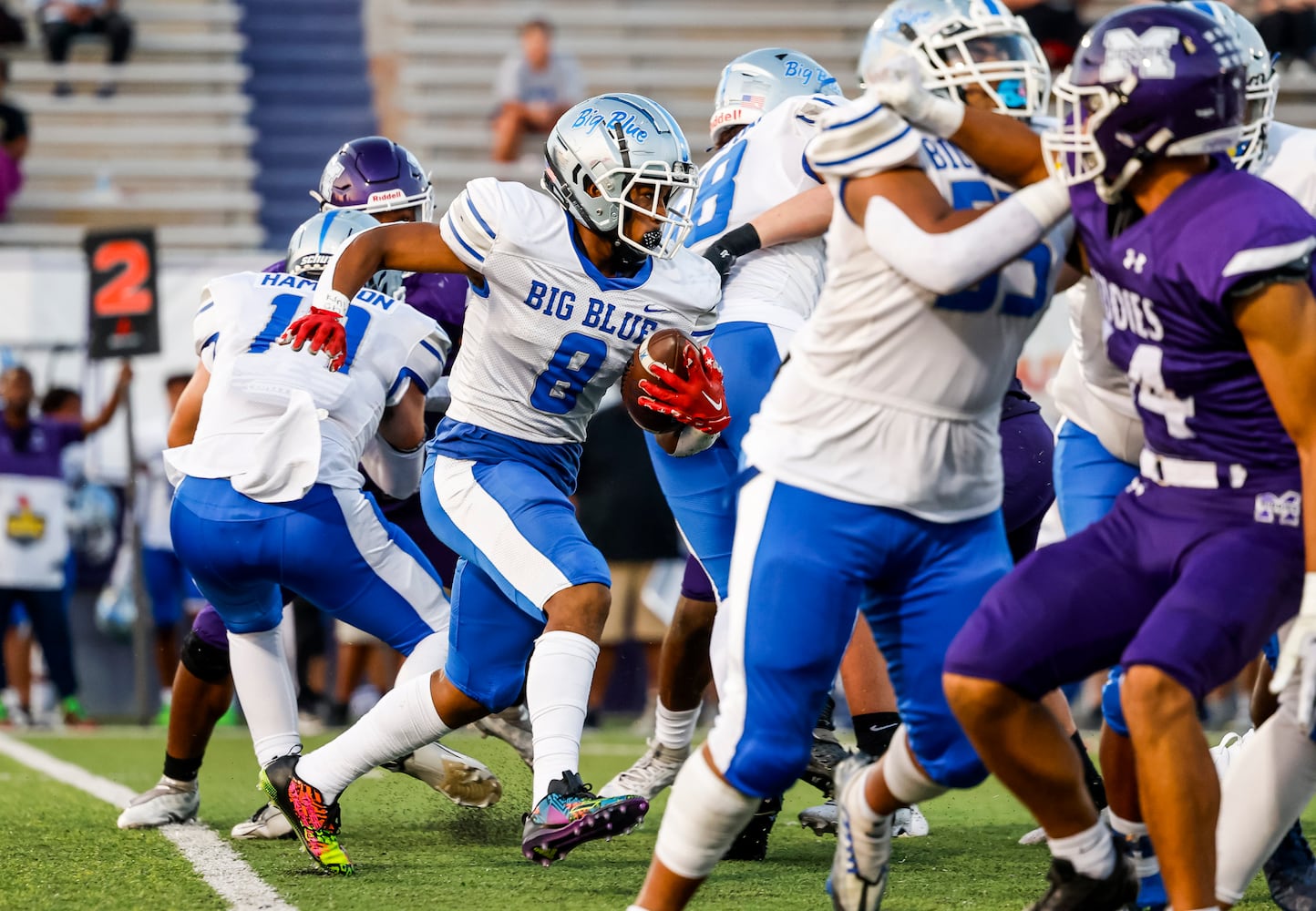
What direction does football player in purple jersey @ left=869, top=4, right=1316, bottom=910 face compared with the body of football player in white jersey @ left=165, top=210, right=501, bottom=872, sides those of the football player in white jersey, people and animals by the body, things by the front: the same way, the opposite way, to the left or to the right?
to the left

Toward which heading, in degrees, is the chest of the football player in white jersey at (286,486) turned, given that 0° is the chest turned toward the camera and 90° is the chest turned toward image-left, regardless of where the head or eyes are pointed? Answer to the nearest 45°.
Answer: approximately 180°

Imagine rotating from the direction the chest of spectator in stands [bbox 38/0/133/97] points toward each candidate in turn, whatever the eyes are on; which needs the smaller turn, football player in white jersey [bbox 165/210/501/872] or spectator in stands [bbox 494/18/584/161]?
the football player in white jersey

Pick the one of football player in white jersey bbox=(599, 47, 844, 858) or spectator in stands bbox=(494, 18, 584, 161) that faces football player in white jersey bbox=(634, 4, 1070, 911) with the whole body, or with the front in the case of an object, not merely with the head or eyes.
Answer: the spectator in stands

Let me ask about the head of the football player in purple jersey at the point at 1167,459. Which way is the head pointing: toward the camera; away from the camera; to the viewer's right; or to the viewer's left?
to the viewer's left

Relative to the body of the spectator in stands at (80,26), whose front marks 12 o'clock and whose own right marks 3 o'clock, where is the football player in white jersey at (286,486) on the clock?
The football player in white jersey is roughly at 12 o'clock from the spectator in stands.

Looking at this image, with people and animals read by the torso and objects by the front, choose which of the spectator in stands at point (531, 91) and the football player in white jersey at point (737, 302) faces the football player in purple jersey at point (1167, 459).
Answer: the spectator in stands

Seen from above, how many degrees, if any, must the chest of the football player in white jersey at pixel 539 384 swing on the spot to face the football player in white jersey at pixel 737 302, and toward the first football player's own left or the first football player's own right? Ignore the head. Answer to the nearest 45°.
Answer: approximately 90° to the first football player's own left

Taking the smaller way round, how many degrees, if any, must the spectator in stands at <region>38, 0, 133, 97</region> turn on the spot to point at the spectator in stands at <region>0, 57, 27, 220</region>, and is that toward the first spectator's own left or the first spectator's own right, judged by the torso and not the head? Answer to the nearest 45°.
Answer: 0° — they already face them

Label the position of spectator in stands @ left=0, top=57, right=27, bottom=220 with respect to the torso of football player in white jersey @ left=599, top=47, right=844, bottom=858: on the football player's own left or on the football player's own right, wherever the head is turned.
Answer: on the football player's own left
